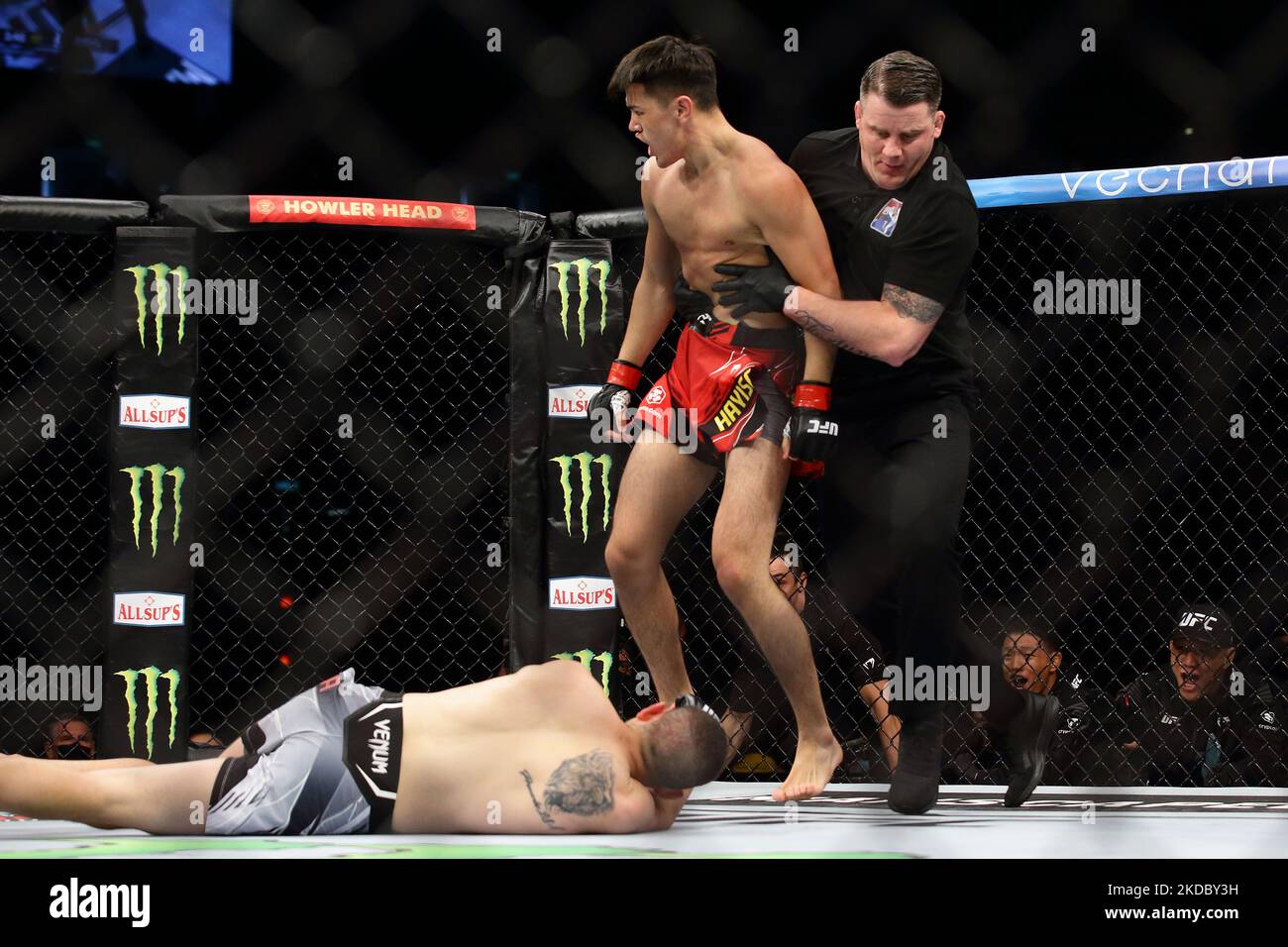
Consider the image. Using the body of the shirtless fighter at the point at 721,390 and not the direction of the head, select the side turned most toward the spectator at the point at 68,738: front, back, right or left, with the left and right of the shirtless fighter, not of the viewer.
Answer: right

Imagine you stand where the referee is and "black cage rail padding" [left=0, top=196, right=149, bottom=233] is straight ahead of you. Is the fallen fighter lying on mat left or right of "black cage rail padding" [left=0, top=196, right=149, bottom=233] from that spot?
left

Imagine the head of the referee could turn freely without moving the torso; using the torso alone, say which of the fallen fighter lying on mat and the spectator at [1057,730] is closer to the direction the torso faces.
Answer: the fallen fighter lying on mat

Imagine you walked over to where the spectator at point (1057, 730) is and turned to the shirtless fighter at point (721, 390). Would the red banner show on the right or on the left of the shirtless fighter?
right

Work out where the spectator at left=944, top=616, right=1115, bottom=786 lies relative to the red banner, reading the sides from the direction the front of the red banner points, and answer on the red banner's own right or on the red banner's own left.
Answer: on the red banner's own left

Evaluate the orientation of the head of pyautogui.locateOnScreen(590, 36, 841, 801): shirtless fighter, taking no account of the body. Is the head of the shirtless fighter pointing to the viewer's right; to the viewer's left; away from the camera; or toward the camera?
to the viewer's left

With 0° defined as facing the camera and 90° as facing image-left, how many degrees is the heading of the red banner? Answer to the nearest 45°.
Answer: approximately 0°

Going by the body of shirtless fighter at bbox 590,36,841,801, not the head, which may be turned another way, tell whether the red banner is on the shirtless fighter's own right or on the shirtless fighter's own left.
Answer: on the shirtless fighter's own right

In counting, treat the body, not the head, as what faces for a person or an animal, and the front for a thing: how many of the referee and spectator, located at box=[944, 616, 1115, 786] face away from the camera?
0

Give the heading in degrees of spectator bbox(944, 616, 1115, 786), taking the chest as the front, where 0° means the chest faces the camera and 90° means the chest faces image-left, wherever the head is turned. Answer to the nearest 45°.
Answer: approximately 45°

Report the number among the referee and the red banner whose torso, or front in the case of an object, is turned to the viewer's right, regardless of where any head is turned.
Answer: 0

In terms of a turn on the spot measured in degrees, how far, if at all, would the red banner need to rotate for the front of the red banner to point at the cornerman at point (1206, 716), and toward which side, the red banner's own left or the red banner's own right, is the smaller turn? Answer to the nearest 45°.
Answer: approximately 90° to the red banner's own left
